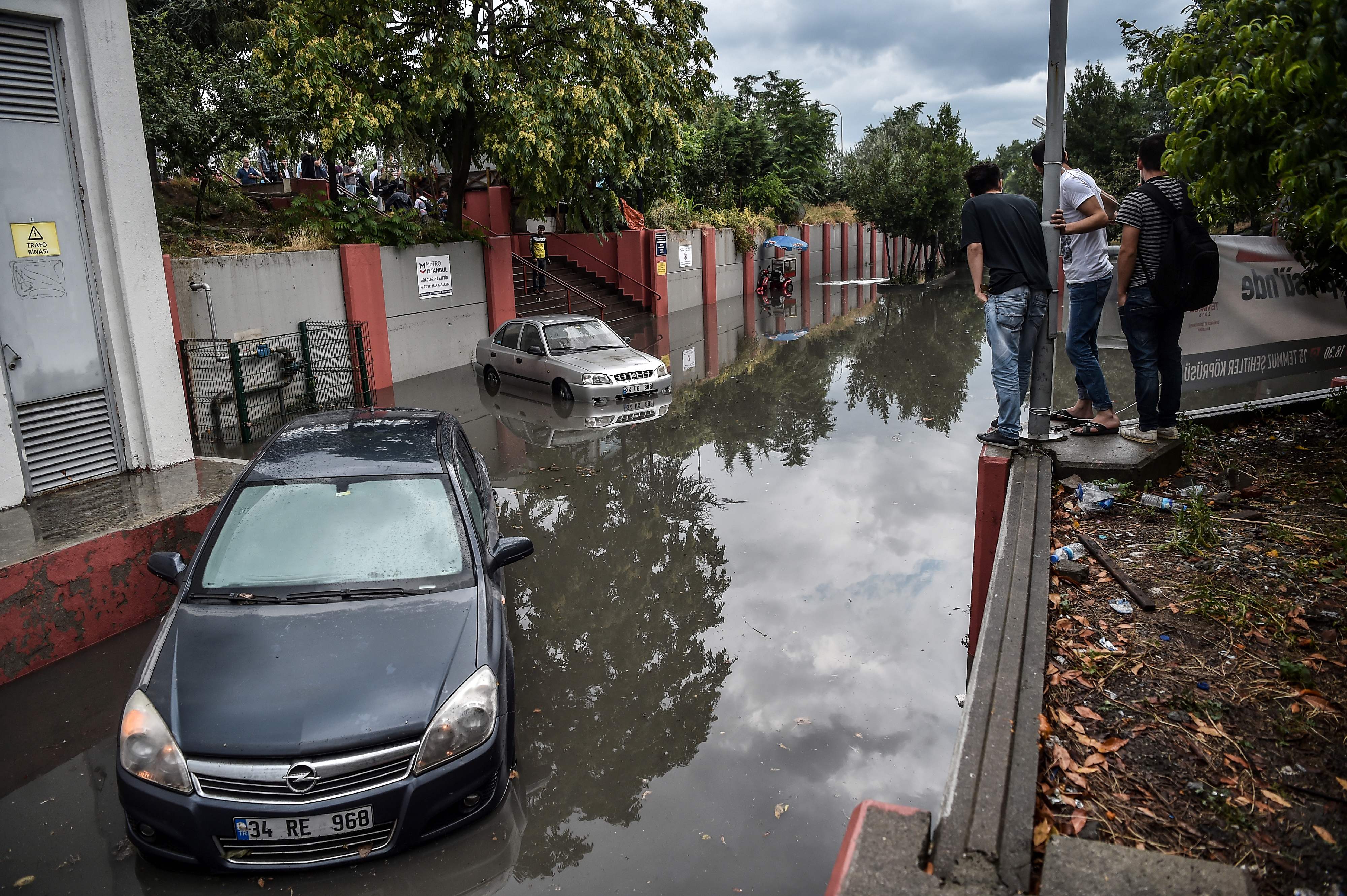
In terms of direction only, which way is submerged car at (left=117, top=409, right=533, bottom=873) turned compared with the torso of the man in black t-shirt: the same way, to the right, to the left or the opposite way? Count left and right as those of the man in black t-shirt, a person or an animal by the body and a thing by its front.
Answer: the opposite way

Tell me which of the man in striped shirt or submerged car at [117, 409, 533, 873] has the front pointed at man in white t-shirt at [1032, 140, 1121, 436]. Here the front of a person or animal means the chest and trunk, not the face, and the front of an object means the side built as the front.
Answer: the man in striped shirt

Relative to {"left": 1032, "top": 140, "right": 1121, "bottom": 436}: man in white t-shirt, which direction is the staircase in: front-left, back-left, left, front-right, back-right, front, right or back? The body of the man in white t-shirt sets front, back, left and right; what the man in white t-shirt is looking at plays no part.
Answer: front-right

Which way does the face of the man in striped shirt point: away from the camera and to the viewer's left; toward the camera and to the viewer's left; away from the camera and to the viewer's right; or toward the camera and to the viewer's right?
away from the camera and to the viewer's left

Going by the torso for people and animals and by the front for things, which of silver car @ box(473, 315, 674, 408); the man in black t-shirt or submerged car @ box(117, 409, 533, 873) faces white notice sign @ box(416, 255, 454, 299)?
the man in black t-shirt

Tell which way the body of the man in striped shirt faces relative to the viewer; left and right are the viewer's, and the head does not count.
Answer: facing away from the viewer and to the left of the viewer

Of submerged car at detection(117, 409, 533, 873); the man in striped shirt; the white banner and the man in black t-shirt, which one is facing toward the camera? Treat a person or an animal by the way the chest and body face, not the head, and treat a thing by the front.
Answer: the submerged car

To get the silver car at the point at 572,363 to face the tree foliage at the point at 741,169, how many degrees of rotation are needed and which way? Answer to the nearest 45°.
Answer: approximately 135° to its left

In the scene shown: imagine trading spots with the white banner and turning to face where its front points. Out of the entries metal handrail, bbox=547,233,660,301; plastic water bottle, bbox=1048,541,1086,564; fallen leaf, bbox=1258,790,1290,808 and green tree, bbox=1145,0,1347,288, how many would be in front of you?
1

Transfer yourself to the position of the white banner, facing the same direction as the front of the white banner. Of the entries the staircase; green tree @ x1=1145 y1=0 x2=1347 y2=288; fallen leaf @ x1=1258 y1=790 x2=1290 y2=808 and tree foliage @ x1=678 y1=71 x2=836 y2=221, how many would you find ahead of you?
2

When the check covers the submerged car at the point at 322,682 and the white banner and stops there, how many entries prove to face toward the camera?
1

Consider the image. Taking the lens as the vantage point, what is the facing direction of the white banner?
facing away from the viewer and to the left of the viewer

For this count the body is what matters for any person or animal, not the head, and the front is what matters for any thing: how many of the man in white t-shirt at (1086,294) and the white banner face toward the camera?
0

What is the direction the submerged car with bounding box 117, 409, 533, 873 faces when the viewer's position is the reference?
facing the viewer

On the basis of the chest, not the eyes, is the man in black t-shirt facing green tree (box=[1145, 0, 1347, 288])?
no

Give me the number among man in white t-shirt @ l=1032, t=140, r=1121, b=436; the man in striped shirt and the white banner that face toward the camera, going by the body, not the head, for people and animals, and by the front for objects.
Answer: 0
